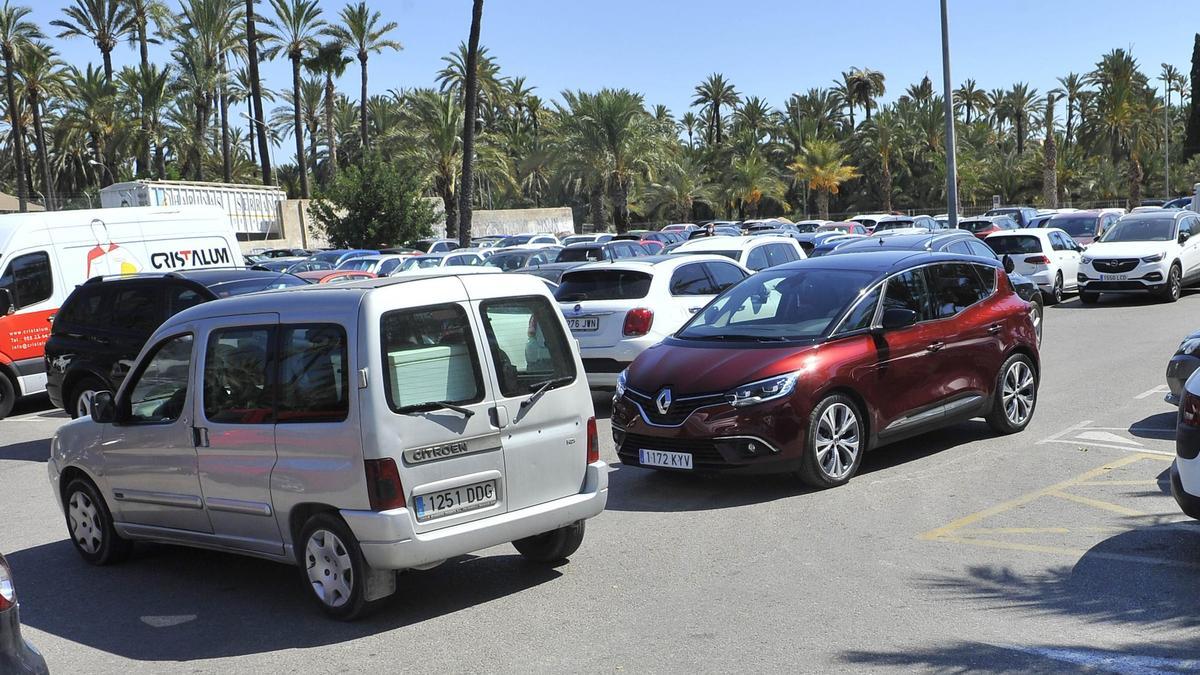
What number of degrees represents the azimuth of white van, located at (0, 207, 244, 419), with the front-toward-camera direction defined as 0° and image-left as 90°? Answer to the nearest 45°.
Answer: approximately 45°

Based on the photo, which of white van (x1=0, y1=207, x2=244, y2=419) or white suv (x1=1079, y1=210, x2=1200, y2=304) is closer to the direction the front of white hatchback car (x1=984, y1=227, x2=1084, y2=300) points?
the white suv

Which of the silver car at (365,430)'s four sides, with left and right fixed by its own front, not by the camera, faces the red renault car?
right

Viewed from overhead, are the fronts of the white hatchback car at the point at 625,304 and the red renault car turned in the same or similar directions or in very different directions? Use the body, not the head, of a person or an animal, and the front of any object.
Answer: very different directions

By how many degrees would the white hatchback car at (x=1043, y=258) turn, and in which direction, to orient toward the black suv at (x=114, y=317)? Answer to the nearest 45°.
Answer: approximately 180°

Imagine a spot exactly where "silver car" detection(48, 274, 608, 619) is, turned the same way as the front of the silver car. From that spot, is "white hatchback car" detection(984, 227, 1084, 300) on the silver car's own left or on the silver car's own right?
on the silver car's own right

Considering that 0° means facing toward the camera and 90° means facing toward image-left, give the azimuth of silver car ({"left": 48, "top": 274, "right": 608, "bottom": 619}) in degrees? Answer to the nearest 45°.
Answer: approximately 135°

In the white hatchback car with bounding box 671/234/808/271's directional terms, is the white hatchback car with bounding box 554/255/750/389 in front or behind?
behind

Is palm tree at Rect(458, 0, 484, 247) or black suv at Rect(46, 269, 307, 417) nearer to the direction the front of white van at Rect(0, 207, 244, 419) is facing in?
the black suv

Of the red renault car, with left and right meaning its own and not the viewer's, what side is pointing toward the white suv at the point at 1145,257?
back

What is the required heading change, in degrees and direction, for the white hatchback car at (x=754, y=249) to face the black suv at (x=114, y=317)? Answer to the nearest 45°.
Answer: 0° — it already faces it

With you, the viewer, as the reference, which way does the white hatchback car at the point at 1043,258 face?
facing away from the viewer and to the right of the viewer
